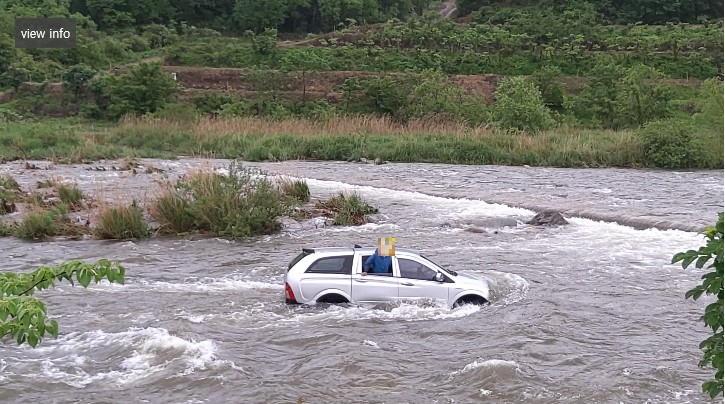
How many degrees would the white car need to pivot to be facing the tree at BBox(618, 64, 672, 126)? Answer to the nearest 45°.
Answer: approximately 45° to its left

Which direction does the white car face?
to the viewer's right

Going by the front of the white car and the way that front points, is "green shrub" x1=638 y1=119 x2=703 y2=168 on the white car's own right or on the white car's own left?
on the white car's own left

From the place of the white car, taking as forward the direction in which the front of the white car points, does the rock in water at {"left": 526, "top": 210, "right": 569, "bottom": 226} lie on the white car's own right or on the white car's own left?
on the white car's own left

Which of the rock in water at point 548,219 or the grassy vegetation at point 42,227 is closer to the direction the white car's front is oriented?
the rock in water

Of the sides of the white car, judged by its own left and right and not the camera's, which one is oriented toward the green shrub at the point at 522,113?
left

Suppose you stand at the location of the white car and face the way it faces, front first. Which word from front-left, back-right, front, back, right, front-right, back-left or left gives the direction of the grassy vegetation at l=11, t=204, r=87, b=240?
back-left

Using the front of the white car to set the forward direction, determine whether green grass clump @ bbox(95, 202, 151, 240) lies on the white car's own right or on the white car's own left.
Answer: on the white car's own left
